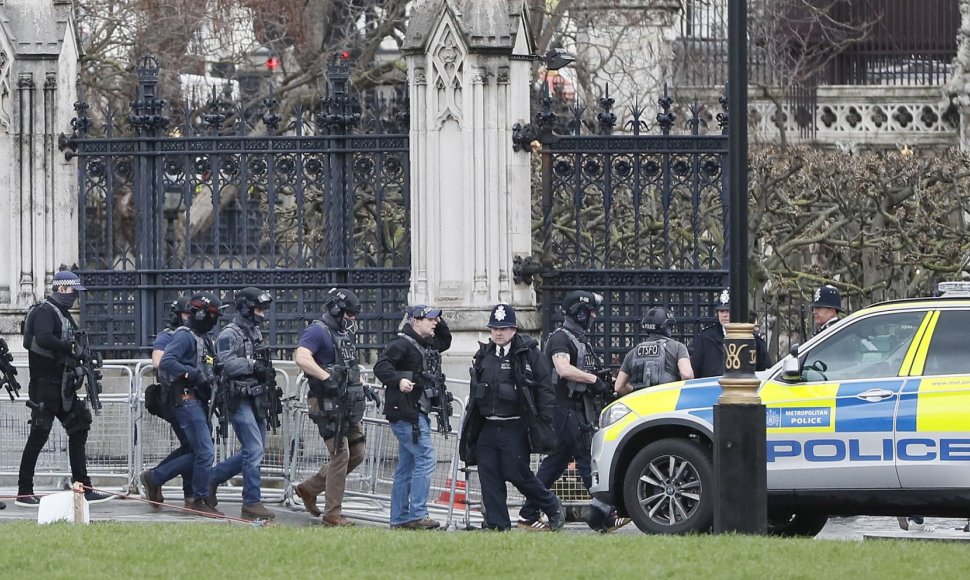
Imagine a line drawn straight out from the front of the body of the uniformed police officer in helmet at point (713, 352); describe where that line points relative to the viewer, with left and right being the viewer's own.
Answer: facing the viewer

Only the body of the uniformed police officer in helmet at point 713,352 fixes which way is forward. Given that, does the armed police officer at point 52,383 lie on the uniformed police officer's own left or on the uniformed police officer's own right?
on the uniformed police officer's own right

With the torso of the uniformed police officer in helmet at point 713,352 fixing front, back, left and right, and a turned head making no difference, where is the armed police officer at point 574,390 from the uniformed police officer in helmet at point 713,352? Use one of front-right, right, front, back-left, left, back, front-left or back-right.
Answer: front-right

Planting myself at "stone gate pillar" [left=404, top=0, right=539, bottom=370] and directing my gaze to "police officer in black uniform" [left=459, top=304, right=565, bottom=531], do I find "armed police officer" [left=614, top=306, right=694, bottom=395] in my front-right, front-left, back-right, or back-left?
front-left

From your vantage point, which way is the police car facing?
to the viewer's left

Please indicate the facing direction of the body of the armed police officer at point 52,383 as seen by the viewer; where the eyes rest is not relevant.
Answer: to the viewer's right

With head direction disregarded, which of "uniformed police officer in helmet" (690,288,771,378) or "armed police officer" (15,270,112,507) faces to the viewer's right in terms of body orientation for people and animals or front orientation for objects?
"armed police officer" (15,270,112,507)

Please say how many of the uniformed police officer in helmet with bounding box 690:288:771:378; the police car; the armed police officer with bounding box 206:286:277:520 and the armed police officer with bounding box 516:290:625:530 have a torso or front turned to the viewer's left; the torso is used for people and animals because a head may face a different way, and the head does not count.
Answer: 1

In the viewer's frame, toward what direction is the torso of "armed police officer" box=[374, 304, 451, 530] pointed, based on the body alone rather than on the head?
to the viewer's right

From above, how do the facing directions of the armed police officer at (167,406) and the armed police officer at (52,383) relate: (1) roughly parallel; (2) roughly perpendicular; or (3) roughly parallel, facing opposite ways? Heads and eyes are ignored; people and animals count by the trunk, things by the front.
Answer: roughly parallel

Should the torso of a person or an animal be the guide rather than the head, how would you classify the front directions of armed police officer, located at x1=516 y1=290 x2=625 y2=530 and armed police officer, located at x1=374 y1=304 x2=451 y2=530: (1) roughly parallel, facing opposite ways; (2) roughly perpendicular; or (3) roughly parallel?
roughly parallel

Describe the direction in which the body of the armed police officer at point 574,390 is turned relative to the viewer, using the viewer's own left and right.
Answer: facing to the right of the viewer

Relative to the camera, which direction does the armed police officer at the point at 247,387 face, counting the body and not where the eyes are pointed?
to the viewer's right

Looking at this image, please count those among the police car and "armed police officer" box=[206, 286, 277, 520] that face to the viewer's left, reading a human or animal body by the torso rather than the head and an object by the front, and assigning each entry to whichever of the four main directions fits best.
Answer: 1
